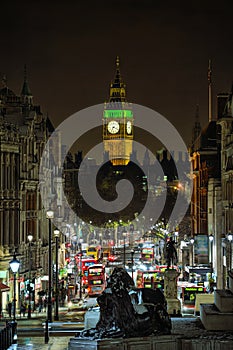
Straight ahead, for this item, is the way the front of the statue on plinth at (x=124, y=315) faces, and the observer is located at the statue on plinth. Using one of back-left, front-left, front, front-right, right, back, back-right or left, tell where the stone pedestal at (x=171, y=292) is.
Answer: back-right
